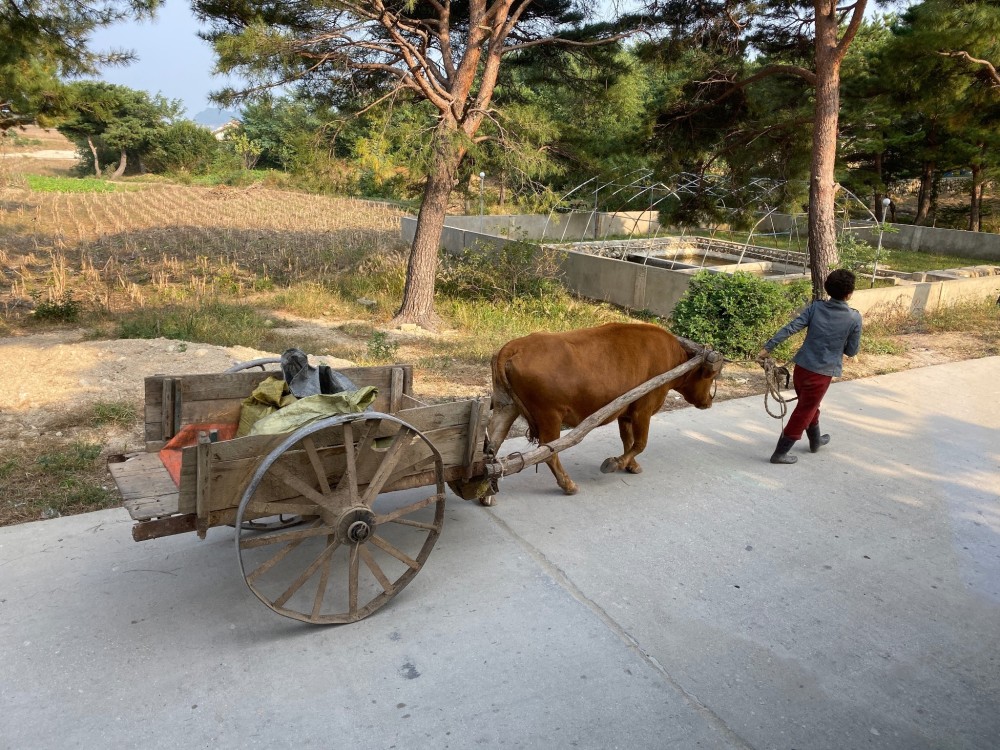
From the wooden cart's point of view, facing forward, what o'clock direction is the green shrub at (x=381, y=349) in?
The green shrub is roughly at 9 o'clock from the wooden cart.

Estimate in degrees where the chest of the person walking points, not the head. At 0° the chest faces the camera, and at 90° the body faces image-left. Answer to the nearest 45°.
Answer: approximately 225°

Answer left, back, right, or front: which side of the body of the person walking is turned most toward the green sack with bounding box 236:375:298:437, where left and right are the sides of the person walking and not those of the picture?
back

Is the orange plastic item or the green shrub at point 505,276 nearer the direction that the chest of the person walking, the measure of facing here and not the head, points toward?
the green shrub

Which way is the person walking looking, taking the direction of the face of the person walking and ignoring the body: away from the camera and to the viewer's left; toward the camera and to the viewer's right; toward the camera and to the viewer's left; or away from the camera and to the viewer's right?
away from the camera and to the viewer's right

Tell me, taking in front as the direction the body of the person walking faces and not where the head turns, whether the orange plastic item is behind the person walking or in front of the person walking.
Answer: behind

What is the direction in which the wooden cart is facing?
to the viewer's right
